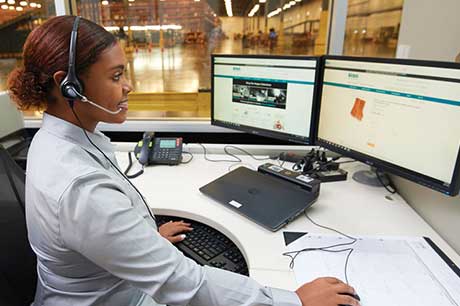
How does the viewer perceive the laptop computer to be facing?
facing the viewer and to the left of the viewer

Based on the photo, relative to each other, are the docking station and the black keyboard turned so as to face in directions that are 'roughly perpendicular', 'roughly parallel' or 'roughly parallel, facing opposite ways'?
roughly parallel

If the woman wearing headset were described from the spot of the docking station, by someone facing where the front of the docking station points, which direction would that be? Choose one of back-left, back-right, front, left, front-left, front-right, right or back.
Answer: front

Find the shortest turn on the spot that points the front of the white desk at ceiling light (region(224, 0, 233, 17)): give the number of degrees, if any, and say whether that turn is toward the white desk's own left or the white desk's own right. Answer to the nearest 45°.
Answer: approximately 135° to the white desk's own right

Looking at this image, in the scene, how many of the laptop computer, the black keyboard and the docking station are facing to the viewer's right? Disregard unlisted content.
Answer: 0

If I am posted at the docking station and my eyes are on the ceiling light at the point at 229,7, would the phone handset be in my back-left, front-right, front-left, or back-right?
front-left

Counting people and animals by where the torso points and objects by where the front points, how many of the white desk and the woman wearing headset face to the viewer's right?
1

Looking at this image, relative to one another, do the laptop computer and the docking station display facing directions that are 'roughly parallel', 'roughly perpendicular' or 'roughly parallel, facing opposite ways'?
roughly parallel

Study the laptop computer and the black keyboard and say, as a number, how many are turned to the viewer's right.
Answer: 0

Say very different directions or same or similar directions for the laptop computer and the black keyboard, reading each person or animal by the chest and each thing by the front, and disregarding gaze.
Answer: same or similar directions

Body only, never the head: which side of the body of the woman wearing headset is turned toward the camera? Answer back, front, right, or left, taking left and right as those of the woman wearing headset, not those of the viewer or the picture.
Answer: right

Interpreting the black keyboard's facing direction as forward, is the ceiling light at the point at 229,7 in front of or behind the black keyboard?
behind

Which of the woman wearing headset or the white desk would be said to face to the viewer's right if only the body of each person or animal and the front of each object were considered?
the woman wearing headset

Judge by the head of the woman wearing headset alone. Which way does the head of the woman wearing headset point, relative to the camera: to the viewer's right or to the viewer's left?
to the viewer's right

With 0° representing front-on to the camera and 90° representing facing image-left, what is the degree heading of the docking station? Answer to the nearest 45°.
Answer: approximately 45°

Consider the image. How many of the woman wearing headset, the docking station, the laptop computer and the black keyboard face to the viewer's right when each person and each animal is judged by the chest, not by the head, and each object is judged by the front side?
1

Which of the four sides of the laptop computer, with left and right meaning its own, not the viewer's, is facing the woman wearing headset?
front
